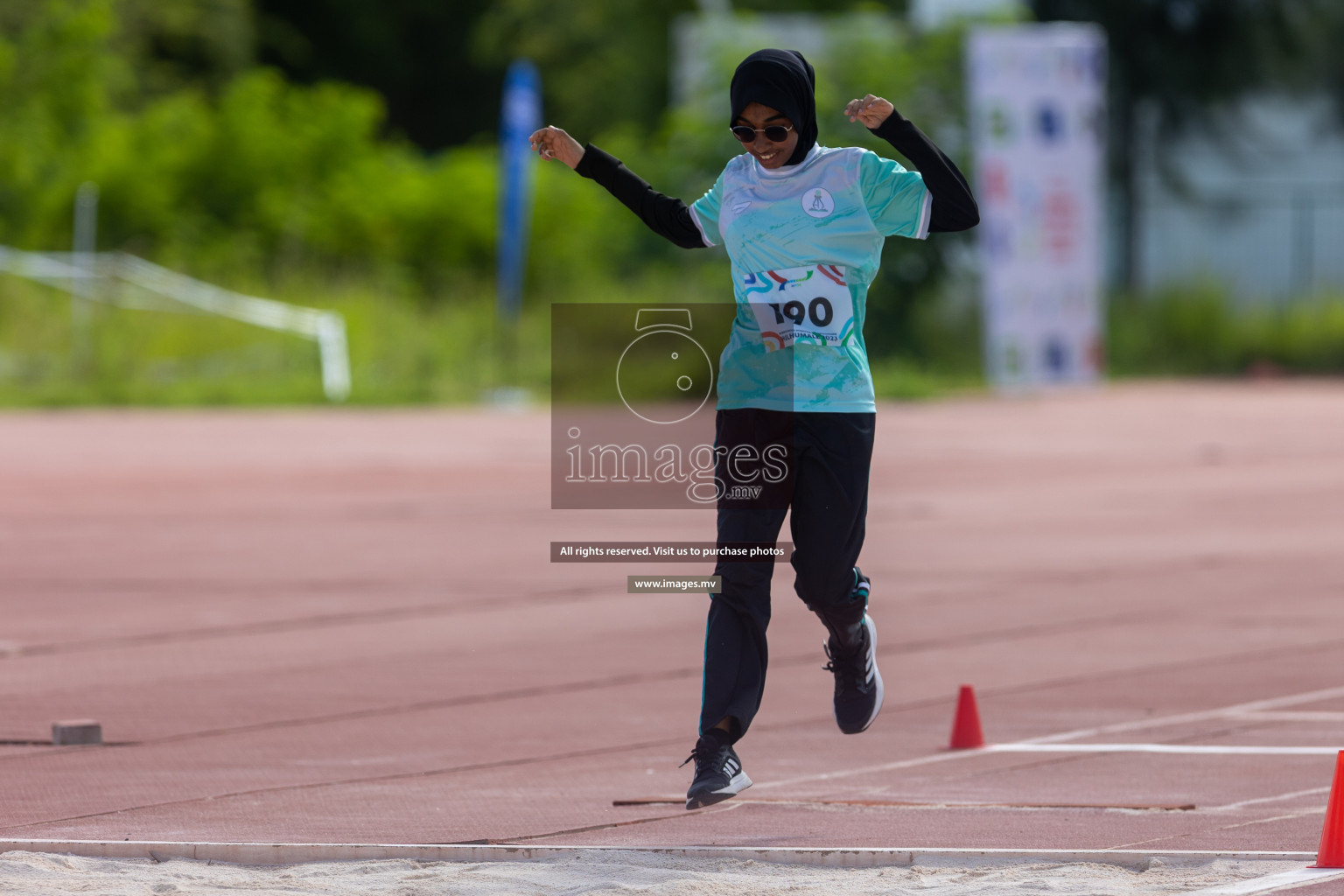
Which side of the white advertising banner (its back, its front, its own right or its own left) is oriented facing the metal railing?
right

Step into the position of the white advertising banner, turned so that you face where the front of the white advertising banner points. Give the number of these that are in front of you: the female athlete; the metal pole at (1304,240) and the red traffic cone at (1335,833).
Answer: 2

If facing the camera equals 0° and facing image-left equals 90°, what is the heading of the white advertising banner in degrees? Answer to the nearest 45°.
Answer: approximately 0°

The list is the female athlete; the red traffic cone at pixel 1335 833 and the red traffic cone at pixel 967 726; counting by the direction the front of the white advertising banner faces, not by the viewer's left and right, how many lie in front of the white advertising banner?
3

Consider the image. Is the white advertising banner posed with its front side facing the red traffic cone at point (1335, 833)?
yes

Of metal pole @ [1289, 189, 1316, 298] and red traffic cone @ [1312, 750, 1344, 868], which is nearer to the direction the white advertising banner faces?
the red traffic cone

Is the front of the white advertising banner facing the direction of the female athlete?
yes

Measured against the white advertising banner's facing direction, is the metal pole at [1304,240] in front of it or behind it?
behind

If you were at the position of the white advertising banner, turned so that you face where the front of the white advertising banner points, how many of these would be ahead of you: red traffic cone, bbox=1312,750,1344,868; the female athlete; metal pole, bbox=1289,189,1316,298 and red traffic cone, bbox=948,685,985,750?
3

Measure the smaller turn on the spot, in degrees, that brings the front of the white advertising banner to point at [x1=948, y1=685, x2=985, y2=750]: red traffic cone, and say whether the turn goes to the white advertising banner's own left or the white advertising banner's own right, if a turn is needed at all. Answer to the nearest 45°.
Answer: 0° — it already faces it

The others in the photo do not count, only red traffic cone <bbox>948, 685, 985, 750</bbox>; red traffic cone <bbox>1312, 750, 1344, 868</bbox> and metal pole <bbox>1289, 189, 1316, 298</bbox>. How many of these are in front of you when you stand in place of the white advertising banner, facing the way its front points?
2

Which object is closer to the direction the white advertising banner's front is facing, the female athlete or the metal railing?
the female athlete
